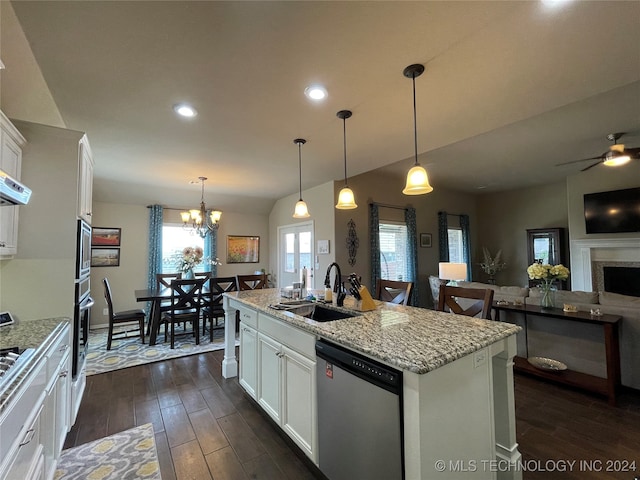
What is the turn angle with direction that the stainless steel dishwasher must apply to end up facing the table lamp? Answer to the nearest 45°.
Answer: approximately 180°

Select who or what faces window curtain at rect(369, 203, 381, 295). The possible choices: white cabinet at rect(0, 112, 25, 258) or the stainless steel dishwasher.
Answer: the white cabinet

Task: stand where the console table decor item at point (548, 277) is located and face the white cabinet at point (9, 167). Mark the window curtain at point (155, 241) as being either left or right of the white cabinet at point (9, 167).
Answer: right

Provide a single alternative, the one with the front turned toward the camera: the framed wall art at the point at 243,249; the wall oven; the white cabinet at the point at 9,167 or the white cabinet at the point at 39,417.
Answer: the framed wall art

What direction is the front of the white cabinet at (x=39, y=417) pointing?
to the viewer's right

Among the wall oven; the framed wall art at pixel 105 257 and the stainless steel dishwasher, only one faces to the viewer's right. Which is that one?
the wall oven

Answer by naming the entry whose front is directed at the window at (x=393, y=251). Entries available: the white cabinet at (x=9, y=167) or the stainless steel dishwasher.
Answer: the white cabinet

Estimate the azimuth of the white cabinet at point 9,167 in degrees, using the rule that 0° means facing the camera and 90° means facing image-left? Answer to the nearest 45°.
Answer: approximately 270°

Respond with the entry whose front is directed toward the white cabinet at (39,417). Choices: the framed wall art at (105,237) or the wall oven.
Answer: the framed wall art
